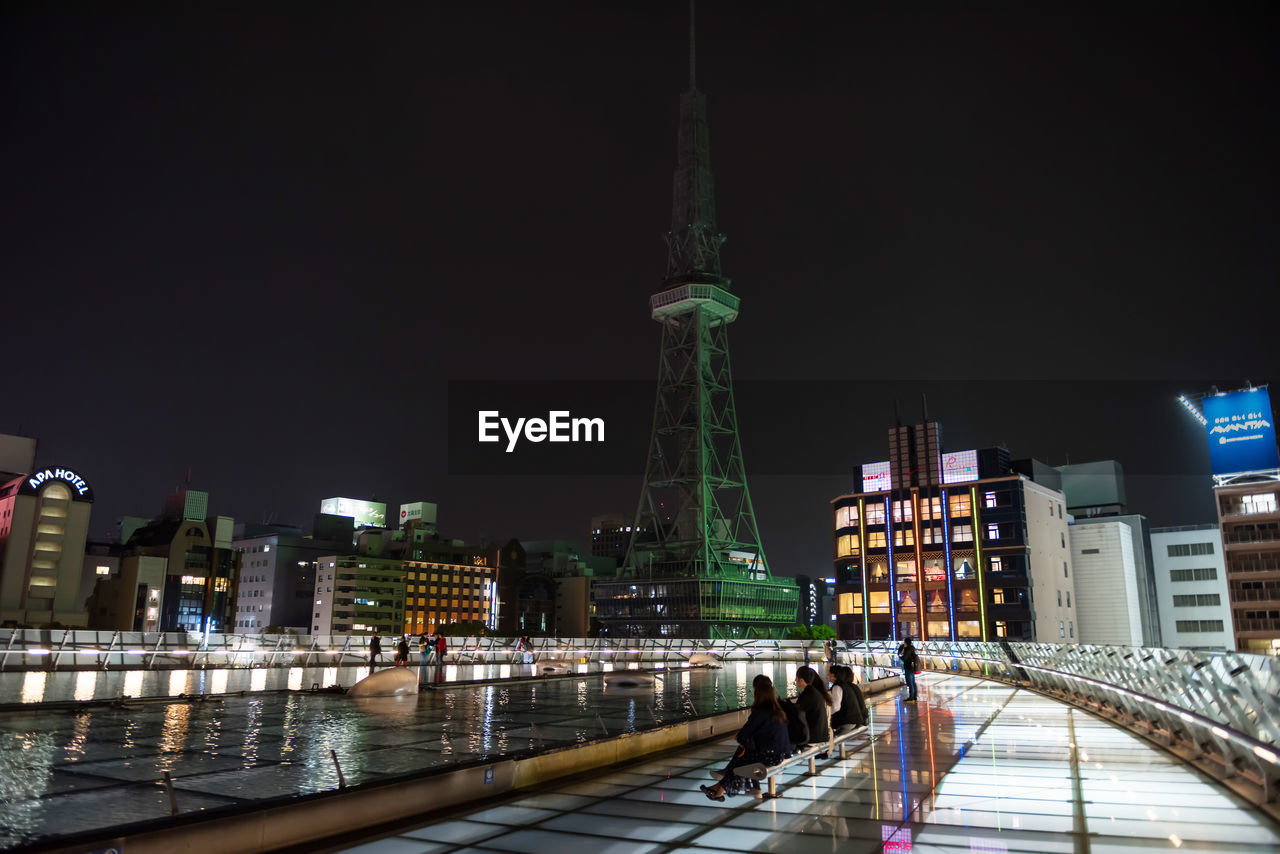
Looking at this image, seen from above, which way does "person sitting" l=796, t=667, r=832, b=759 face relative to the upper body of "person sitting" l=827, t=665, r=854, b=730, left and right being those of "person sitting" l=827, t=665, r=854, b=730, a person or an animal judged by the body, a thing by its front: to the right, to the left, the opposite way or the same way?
the same way

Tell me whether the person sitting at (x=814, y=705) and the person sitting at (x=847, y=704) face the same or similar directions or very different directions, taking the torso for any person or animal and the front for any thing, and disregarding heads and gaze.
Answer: same or similar directions

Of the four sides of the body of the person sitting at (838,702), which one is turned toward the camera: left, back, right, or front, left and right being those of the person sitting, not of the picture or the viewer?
left

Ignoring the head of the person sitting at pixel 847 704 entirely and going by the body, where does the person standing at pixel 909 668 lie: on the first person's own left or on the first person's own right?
on the first person's own right

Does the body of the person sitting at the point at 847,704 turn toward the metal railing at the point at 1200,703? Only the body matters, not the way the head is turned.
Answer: no

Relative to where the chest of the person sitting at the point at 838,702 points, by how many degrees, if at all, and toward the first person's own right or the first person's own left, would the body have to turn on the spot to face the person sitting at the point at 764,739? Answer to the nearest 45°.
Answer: approximately 90° to the first person's own left

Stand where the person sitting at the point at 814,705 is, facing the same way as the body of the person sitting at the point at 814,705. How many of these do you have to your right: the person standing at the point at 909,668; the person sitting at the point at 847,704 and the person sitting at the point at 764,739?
2

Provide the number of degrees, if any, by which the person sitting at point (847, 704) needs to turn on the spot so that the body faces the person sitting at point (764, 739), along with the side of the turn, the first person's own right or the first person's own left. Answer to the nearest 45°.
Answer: approximately 90° to the first person's own left

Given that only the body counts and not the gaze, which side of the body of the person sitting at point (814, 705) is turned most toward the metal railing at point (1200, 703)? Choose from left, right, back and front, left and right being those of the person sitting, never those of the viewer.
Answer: back

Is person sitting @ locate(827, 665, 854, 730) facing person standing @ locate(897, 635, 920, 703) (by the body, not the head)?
no

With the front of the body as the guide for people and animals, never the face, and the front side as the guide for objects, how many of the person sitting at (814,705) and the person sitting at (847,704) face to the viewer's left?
2

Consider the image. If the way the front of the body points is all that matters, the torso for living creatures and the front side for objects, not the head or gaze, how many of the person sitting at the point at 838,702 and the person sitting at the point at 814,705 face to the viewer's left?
2

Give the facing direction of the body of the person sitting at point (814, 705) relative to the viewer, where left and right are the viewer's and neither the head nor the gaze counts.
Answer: facing to the left of the viewer

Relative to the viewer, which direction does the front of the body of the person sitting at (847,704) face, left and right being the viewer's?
facing to the left of the viewer

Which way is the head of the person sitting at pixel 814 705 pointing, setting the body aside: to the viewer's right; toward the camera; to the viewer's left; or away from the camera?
to the viewer's left

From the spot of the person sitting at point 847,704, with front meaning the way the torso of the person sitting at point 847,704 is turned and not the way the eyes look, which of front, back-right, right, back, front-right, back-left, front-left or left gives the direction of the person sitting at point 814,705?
left

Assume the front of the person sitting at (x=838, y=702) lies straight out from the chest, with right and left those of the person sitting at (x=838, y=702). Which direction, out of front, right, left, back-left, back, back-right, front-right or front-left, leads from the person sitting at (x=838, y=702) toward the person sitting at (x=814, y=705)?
left

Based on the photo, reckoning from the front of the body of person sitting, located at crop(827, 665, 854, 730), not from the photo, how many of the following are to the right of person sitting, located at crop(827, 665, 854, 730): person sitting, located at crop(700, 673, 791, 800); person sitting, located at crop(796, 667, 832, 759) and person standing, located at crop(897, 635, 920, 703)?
1
